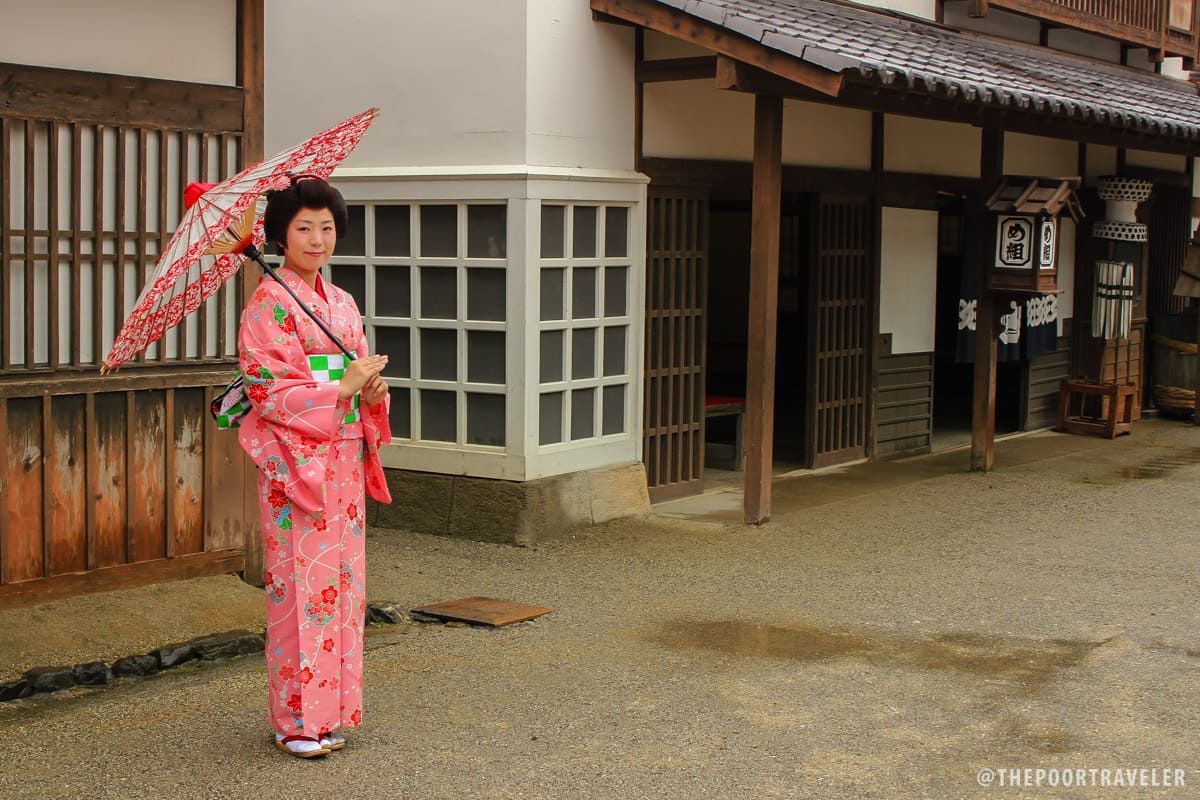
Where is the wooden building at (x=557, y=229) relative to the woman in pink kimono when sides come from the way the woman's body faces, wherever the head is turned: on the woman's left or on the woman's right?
on the woman's left

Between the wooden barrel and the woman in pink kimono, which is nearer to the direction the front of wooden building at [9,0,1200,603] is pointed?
the woman in pink kimono

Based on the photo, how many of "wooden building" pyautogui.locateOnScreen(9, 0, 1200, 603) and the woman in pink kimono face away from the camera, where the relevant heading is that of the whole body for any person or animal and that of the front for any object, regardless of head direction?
0

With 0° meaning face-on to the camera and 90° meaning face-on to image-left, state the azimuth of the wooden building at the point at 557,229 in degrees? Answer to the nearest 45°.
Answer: approximately 315°

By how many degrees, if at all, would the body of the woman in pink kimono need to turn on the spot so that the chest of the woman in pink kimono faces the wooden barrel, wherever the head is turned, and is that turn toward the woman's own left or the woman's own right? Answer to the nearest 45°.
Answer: approximately 90° to the woman's own left

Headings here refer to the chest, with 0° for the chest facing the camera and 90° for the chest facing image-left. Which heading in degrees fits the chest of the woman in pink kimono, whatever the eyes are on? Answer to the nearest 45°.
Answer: approximately 315°

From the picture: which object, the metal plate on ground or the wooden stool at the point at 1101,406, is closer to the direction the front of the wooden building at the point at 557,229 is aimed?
the metal plate on ground
